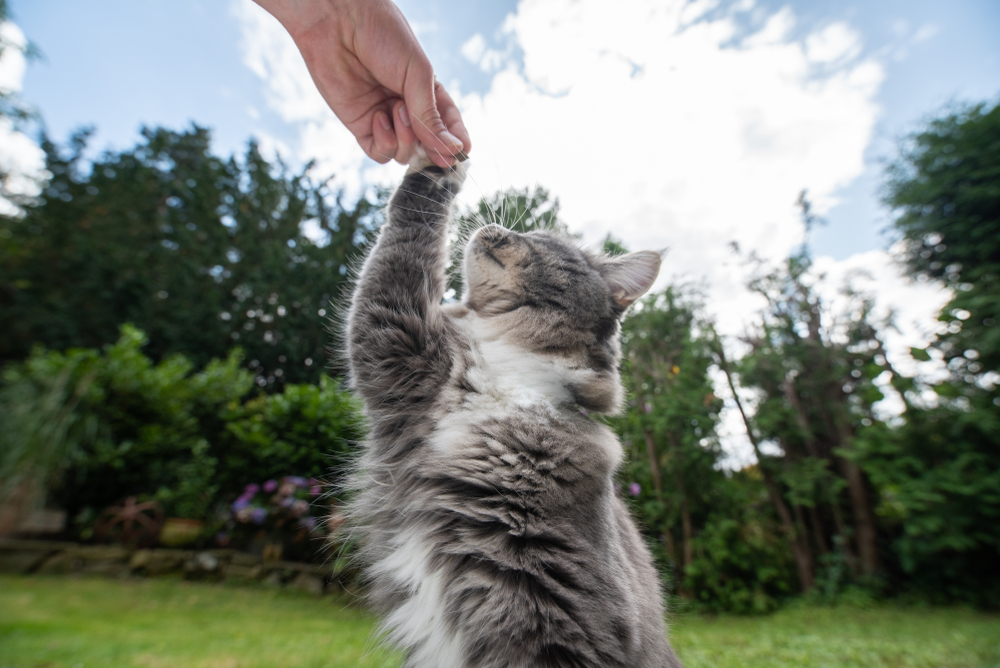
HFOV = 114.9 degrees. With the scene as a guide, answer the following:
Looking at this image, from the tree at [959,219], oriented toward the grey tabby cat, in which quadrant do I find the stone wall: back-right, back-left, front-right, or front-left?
front-right
